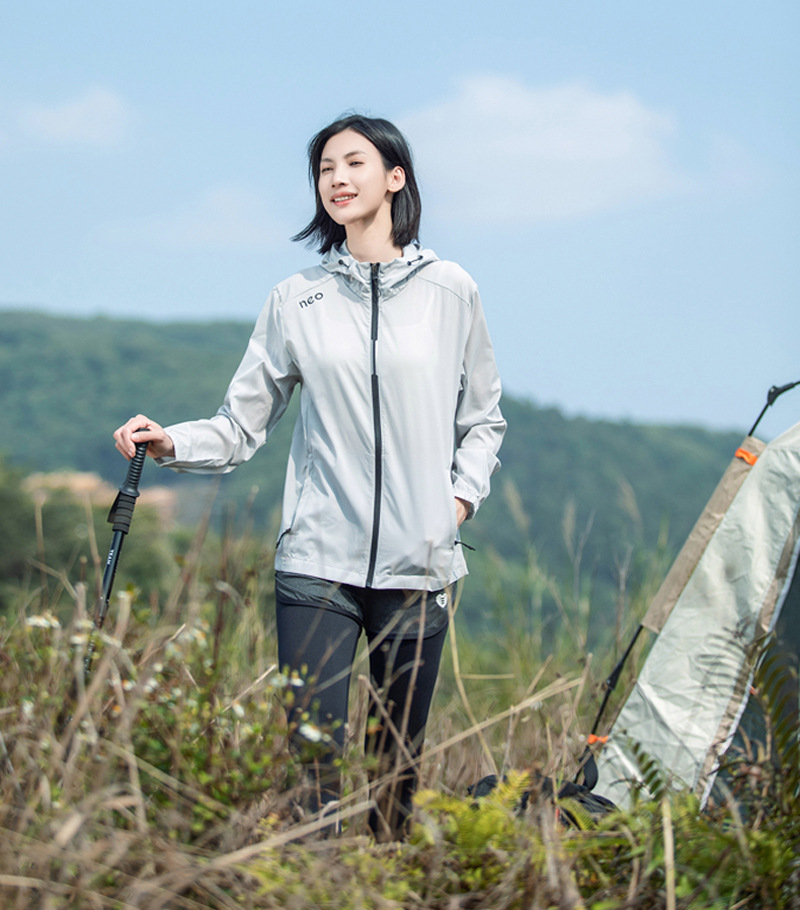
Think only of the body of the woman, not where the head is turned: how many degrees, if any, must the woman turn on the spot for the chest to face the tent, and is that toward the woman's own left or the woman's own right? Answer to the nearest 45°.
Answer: approximately 135° to the woman's own left

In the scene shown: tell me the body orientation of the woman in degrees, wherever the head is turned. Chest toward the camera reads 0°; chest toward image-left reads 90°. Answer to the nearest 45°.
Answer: approximately 0°

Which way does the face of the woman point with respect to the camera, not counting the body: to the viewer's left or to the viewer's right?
to the viewer's left

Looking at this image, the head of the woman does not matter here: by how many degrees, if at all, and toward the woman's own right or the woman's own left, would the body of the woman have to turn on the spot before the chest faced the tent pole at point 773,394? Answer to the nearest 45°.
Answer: approximately 135° to the woman's own left
